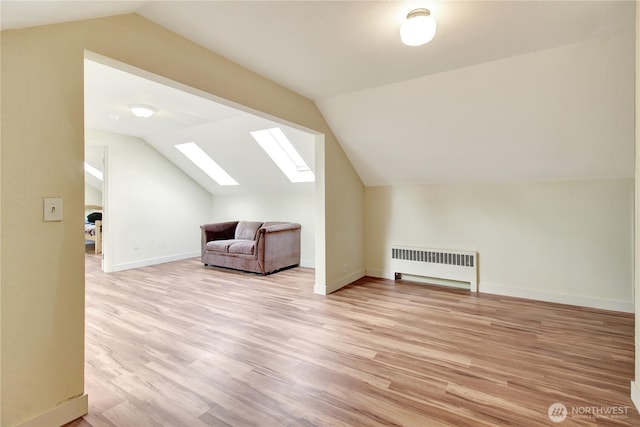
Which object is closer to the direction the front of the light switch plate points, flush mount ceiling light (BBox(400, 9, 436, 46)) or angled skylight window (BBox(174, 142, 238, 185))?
the flush mount ceiling light

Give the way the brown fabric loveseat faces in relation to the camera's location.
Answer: facing the viewer and to the left of the viewer

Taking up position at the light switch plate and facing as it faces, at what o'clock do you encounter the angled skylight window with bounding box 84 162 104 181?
The angled skylight window is roughly at 6 o'clock from the light switch plate.

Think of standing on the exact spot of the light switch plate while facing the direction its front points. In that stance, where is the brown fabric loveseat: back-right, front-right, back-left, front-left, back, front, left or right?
back-left

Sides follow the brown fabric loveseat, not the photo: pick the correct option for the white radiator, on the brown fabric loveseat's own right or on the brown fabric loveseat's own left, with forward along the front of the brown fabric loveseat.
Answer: on the brown fabric loveseat's own left

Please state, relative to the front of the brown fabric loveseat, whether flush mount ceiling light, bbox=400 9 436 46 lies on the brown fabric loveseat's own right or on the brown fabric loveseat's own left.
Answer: on the brown fabric loveseat's own left

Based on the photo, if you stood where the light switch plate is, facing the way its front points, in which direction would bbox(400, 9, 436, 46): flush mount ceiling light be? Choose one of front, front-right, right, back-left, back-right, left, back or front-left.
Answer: front-left

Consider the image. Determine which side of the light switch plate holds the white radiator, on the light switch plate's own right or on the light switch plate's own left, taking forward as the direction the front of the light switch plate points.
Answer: on the light switch plate's own left

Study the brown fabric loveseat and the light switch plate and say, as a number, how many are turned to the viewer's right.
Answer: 0

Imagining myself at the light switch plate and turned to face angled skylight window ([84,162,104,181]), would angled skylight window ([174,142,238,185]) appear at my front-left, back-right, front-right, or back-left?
front-right

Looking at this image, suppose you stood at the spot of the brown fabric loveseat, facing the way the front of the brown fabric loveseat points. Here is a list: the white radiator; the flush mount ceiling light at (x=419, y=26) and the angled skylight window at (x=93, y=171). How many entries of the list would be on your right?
1

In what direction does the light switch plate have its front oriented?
toward the camera

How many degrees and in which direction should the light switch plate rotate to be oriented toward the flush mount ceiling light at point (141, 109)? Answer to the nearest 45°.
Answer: approximately 180°

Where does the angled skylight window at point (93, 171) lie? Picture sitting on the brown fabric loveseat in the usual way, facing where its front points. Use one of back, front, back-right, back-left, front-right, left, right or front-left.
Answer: right

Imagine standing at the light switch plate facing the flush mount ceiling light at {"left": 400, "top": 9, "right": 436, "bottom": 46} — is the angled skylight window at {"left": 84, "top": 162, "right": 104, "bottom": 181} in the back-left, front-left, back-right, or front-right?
back-left

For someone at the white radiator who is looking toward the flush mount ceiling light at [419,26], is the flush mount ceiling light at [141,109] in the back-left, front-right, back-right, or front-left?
front-right

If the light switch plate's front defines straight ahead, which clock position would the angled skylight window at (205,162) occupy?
The angled skylight window is roughly at 7 o'clock from the light switch plate.
